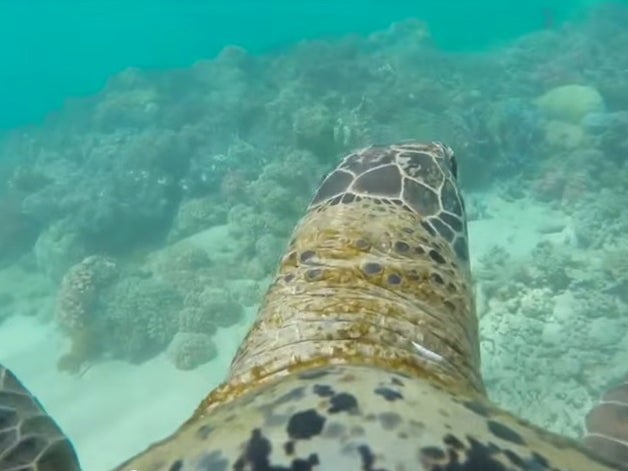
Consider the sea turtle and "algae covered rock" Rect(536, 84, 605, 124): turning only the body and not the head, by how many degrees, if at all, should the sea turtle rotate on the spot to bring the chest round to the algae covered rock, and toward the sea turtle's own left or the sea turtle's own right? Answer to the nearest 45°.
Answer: approximately 45° to the sea turtle's own right

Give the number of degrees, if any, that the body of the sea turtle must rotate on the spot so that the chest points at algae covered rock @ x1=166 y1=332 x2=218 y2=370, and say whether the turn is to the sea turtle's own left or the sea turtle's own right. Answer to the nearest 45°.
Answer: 0° — it already faces it

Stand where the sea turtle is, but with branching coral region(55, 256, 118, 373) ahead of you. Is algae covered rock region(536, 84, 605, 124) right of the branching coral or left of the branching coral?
right

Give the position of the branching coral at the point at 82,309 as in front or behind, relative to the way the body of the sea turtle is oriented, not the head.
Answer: in front

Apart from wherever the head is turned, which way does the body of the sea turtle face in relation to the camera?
away from the camera

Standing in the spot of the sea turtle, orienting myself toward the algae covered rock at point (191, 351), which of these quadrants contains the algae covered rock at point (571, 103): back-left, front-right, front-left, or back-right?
front-right
